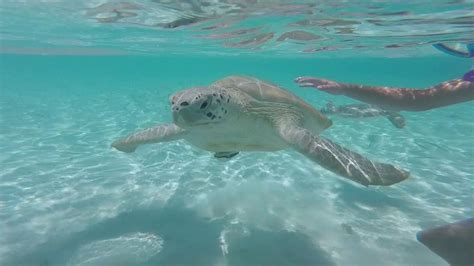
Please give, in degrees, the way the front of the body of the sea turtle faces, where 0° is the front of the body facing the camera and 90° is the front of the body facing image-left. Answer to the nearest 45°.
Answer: approximately 45°
